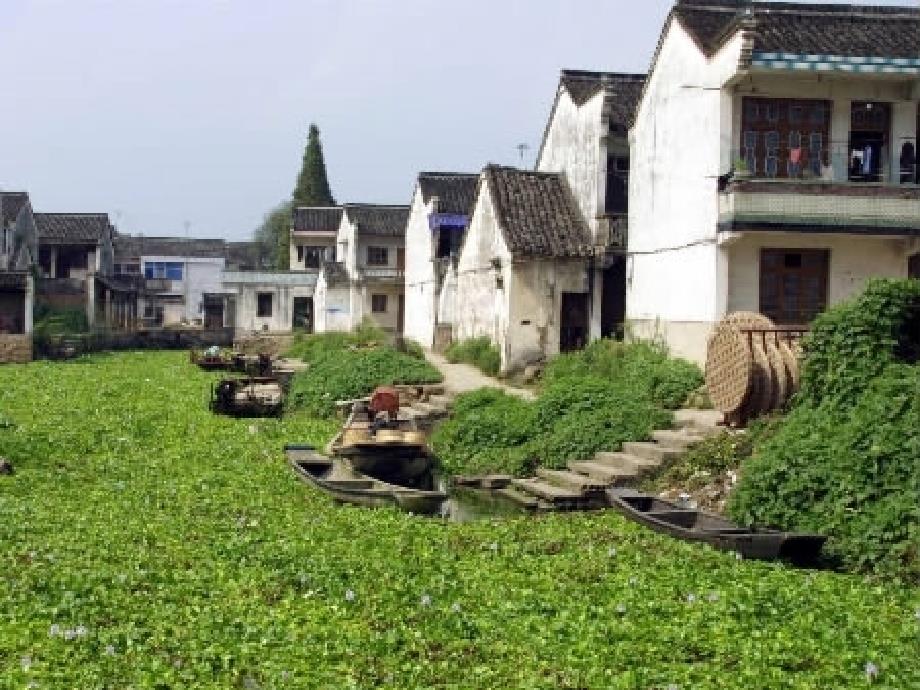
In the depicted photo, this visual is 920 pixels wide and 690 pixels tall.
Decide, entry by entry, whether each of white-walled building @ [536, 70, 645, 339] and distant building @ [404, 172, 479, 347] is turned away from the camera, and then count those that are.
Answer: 0

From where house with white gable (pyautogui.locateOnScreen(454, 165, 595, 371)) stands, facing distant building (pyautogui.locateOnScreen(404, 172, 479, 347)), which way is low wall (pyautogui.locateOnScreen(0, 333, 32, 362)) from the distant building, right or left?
left
